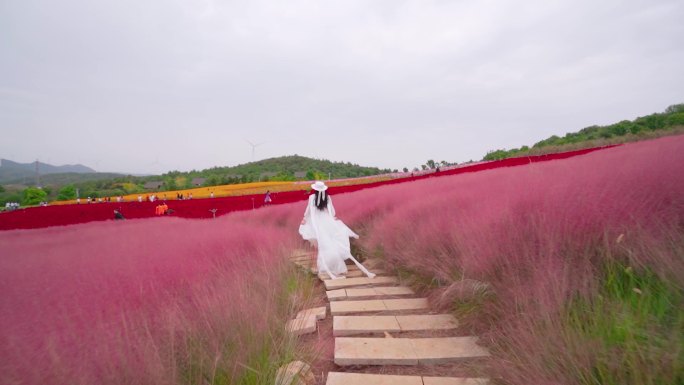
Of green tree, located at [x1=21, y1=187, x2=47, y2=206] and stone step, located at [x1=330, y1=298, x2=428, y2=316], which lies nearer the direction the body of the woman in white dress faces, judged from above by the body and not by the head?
the green tree

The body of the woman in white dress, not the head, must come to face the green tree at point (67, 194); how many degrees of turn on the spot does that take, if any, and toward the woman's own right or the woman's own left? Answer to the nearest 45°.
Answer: approximately 45° to the woman's own left

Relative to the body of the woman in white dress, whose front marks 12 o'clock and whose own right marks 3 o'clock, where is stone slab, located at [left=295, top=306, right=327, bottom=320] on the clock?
The stone slab is roughly at 6 o'clock from the woman in white dress.

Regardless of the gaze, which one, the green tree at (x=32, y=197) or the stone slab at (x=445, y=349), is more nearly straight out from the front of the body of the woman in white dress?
the green tree

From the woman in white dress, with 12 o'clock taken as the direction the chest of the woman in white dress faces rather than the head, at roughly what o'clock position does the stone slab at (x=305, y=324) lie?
The stone slab is roughly at 6 o'clock from the woman in white dress.

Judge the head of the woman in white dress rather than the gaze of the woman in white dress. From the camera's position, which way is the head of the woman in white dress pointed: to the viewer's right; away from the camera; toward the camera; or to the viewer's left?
away from the camera

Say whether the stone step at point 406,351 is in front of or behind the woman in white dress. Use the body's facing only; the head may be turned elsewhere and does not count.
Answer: behind

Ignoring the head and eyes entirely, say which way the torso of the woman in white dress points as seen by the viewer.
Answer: away from the camera

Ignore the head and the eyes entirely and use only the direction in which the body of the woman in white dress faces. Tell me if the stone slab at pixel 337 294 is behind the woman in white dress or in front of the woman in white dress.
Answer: behind

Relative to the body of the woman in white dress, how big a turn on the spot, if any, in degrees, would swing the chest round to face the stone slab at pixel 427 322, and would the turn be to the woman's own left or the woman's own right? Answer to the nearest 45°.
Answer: approximately 180°
